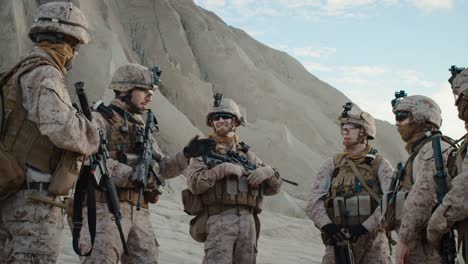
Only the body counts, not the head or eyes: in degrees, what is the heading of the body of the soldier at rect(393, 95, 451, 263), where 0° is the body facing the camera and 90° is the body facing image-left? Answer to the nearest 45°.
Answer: approximately 90°

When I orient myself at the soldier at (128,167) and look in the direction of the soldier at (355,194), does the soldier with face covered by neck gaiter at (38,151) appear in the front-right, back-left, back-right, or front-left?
back-right

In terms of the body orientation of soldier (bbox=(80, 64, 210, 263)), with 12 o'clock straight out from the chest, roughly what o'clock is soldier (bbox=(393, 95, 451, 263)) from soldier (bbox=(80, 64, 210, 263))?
soldier (bbox=(393, 95, 451, 263)) is roughly at 11 o'clock from soldier (bbox=(80, 64, 210, 263)).

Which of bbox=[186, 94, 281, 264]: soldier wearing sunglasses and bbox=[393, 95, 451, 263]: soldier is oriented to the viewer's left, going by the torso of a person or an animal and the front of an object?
the soldier

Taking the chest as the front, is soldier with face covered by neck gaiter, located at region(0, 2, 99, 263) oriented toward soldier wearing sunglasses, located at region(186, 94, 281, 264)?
yes

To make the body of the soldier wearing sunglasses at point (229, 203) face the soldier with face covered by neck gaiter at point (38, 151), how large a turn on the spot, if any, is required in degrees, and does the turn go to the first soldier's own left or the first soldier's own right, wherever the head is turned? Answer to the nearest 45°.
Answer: approximately 45° to the first soldier's own right

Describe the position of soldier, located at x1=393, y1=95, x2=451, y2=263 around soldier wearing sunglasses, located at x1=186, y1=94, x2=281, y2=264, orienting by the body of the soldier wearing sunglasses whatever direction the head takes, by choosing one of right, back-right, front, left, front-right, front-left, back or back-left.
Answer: front-left

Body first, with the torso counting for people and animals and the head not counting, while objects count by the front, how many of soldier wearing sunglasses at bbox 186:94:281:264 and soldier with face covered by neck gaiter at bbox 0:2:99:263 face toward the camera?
1

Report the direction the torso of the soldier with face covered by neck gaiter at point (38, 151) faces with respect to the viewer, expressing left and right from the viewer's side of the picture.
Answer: facing away from the viewer and to the right of the viewer

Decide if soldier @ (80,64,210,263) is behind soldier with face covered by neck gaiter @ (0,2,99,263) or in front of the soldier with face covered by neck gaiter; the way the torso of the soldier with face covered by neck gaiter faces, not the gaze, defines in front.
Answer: in front

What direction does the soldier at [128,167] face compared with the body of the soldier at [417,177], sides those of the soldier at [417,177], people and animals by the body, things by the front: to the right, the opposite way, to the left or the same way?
the opposite way

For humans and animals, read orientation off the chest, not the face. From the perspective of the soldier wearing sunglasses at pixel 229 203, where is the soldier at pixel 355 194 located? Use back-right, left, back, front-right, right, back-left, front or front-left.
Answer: left
